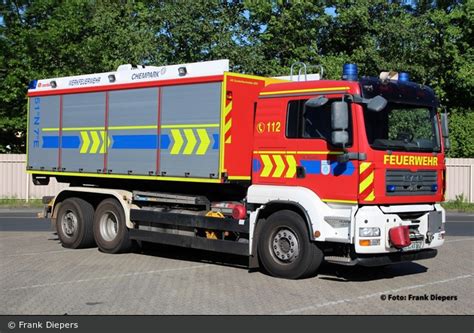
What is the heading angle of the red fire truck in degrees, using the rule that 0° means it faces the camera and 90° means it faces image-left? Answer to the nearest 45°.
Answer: approximately 315°
